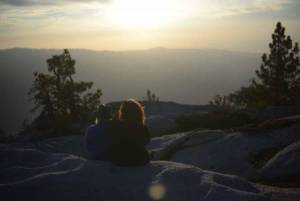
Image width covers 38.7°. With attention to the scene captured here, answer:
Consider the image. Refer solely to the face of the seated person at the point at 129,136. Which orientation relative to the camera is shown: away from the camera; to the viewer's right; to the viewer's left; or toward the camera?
away from the camera

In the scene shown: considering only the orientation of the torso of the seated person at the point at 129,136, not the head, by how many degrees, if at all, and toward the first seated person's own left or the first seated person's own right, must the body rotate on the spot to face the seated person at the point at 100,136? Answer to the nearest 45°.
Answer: approximately 45° to the first seated person's own left

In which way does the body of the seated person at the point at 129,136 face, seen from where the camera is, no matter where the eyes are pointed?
away from the camera
